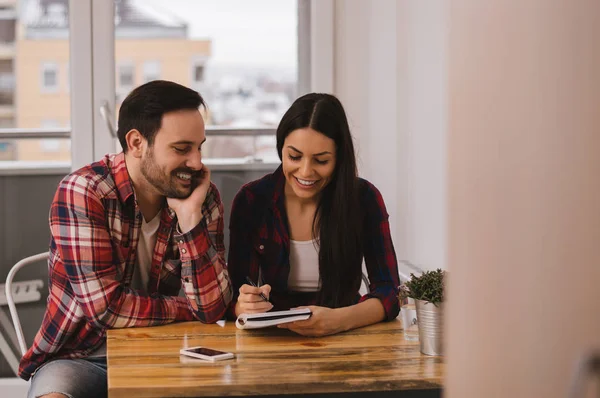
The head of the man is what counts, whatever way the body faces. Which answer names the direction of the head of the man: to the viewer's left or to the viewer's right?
to the viewer's right

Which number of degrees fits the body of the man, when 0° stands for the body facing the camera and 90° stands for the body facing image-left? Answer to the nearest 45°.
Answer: approximately 315°

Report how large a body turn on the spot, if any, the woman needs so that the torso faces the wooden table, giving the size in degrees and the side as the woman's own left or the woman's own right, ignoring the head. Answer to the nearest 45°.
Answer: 0° — they already face it
